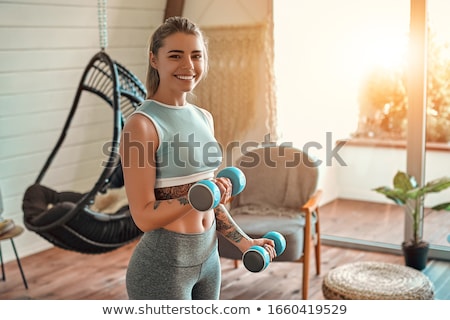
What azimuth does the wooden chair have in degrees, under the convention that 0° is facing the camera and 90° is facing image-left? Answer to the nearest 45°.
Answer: approximately 45°

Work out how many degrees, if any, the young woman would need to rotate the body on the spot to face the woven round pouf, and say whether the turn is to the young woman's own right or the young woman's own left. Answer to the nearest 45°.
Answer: approximately 90° to the young woman's own left

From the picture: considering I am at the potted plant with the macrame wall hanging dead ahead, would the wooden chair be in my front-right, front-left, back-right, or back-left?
front-left

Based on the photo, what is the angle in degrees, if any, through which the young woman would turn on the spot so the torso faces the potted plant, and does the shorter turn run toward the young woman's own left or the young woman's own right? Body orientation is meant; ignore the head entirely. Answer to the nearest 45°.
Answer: approximately 90° to the young woman's own left

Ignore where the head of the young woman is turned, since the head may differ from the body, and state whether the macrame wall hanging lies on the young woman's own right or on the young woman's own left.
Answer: on the young woman's own left

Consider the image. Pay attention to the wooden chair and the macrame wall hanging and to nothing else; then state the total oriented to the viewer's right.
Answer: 0

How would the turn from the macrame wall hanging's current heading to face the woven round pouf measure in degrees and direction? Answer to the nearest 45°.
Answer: approximately 45° to its left

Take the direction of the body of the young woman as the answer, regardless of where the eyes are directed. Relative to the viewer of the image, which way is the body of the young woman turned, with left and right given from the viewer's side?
facing the viewer and to the right of the viewer

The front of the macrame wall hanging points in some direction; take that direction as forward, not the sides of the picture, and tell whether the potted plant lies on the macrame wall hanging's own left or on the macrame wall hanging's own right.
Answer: on the macrame wall hanging's own left

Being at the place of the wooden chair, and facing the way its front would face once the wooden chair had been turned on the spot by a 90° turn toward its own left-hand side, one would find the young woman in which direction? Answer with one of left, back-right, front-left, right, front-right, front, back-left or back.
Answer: front-right

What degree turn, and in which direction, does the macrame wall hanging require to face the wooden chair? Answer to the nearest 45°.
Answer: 0° — it already faces it

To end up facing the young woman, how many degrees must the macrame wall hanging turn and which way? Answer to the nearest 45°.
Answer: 0° — it already faces them

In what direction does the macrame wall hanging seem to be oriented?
toward the camera

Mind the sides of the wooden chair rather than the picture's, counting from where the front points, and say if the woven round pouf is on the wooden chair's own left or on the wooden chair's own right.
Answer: on the wooden chair's own left

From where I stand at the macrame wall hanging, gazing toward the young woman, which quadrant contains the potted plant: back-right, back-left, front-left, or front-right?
front-left

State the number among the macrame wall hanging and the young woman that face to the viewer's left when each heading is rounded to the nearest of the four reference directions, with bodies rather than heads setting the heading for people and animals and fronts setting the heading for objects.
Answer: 0
